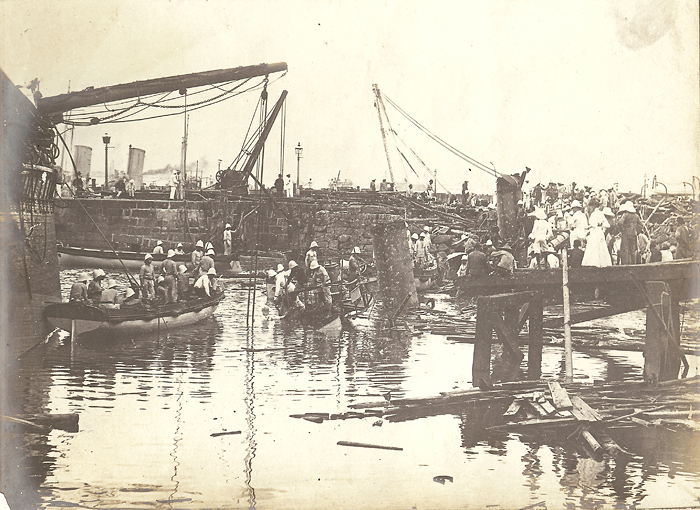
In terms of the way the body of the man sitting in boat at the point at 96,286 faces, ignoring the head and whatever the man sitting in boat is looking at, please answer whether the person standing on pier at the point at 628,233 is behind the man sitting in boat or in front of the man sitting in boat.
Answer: in front

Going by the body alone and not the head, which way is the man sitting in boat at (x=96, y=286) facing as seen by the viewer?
to the viewer's right

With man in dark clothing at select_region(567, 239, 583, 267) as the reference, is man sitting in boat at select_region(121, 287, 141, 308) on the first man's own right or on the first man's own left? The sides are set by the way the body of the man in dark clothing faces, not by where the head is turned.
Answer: on the first man's own left
